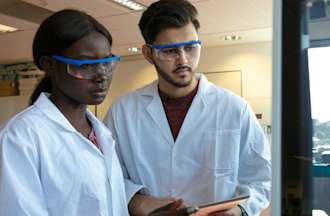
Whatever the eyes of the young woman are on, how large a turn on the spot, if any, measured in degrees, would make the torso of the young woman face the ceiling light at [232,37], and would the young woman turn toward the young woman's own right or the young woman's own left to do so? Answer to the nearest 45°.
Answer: approximately 90° to the young woman's own left

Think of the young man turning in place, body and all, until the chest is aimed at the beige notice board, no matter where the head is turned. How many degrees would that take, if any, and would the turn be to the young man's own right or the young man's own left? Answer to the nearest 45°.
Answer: approximately 180°

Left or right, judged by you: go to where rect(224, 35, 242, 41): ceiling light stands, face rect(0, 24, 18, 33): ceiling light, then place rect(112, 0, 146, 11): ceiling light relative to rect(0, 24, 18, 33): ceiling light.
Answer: left

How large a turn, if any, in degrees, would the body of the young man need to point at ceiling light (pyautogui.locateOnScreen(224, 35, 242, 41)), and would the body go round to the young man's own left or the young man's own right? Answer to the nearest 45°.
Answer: approximately 180°

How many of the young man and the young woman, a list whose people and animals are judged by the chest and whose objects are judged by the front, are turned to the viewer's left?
0

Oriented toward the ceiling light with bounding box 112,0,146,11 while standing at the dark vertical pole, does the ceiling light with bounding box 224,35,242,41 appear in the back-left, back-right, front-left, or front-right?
front-right

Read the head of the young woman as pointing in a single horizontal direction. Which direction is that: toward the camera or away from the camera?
toward the camera

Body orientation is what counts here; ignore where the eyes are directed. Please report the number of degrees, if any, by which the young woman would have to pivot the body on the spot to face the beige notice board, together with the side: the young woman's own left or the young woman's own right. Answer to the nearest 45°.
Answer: approximately 90° to the young woman's own left

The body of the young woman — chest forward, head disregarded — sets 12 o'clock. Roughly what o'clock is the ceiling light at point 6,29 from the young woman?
The ceiling light is roughly at 7 o'clock from the young woman.

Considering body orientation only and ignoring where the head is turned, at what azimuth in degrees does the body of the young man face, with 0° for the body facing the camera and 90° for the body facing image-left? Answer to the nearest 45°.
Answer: approximately 0°

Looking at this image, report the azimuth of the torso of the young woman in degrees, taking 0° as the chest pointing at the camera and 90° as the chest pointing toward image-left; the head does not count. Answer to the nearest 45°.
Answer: approximately 315°

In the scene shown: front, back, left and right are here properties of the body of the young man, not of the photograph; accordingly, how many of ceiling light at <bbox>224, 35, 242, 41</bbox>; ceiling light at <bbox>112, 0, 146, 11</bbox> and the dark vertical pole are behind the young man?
2

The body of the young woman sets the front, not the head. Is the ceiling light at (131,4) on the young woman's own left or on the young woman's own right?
on the young woman's own left
